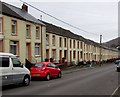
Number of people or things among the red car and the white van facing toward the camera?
0

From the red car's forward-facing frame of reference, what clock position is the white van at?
The white van is roughly at 5 o'clock from the red car.

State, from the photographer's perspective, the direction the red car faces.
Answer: facing away from the viewer and to the right of the viewer

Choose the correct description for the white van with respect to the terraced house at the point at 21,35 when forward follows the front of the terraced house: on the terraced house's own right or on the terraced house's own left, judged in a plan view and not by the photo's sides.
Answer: on the terraced house's own right

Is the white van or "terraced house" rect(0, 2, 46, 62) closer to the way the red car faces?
the terraced house

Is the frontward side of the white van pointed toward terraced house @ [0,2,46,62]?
no

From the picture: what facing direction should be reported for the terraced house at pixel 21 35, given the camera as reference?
facing the viewer and to the right of the viewer

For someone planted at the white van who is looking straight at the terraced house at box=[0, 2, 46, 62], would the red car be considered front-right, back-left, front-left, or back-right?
front-right

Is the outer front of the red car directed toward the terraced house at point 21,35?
no
